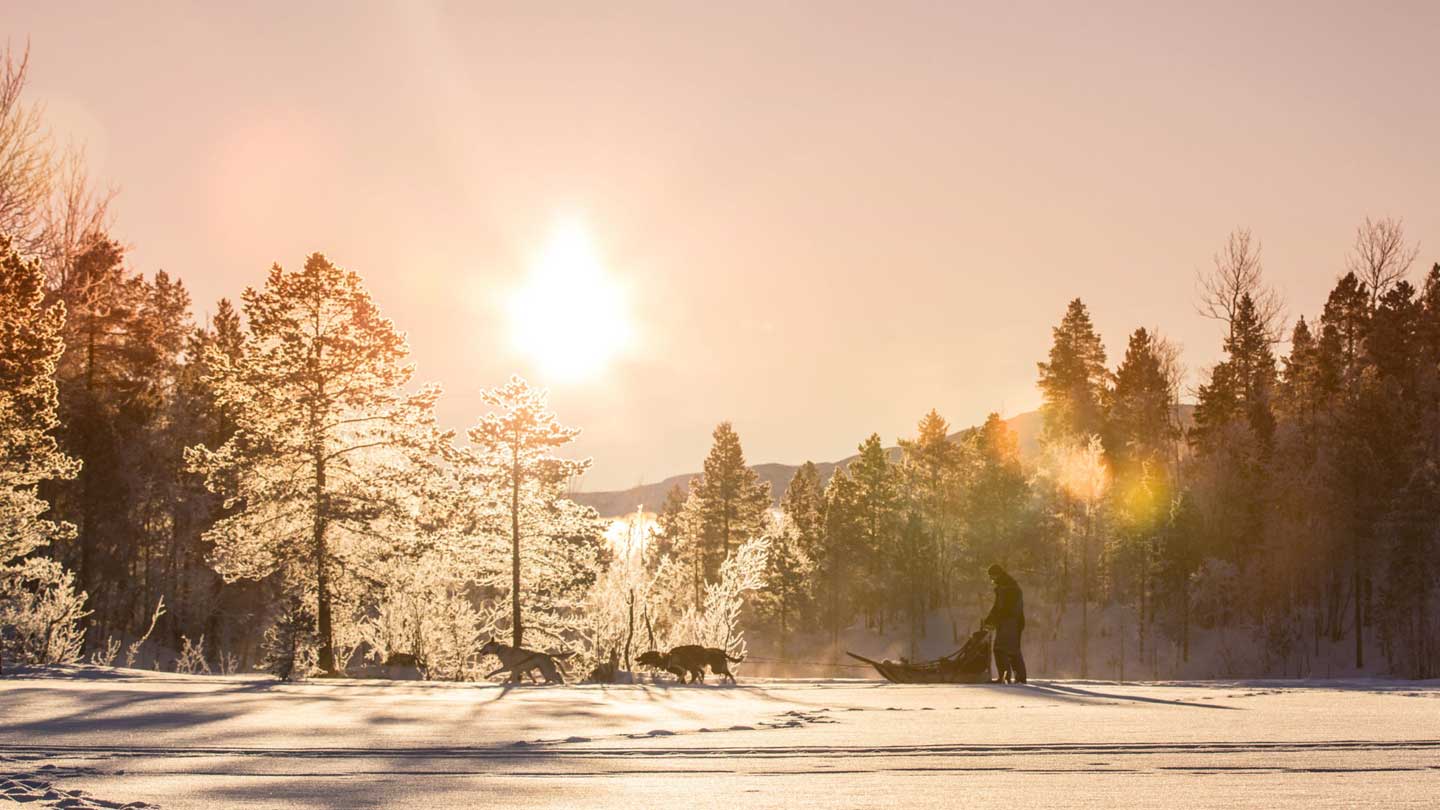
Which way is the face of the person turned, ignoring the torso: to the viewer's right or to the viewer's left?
to the viewer's left

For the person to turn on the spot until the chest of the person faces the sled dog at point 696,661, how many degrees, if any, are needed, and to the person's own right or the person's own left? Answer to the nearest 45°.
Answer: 0° — they already face it

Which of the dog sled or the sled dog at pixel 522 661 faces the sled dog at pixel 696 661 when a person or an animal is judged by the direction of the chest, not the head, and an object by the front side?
the dog sled

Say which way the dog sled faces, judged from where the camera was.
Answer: facing to the left of the viewer

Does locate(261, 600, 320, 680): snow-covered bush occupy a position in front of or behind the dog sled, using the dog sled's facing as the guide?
in front

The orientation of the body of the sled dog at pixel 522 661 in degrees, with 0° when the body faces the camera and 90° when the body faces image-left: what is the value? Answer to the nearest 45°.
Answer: approximately 90°

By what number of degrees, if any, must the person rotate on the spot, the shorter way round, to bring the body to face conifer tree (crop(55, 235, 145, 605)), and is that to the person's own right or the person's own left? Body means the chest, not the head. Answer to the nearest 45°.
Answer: approximately 45° to the person's own right

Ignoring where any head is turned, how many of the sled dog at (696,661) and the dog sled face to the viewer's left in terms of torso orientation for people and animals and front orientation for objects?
2

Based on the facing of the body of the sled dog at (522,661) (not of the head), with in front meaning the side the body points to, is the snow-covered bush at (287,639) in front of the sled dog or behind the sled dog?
in front

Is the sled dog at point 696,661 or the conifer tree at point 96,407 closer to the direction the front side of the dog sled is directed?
the sled dog

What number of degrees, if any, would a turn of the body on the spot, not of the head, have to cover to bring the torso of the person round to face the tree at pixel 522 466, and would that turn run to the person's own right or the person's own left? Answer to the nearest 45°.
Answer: approximately 45° to the person's own right

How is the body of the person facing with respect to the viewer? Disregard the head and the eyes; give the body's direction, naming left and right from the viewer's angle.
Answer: facing to the left of the viewer

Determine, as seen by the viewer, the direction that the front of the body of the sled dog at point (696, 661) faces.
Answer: to the viewer's left
